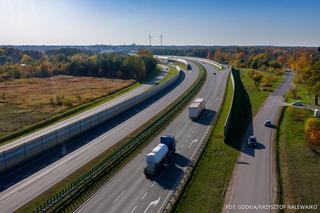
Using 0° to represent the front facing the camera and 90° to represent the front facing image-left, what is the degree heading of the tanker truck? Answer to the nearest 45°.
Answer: approximately 225°
